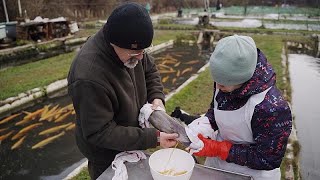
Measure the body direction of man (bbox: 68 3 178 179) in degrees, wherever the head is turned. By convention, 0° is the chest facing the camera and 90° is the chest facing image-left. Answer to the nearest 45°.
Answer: approximately 315°

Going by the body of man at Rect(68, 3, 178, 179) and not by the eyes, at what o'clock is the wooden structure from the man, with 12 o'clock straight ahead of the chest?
The wooden structure is roughly at 7 o'clock from the man.

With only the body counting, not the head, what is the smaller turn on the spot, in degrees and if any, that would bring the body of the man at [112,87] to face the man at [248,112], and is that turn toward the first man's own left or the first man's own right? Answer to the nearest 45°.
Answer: approximately 45° to the first man's own left

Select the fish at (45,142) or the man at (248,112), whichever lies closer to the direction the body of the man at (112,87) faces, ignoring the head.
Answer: the man

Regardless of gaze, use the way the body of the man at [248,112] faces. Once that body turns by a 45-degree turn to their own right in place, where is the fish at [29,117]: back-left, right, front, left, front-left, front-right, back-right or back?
front-right

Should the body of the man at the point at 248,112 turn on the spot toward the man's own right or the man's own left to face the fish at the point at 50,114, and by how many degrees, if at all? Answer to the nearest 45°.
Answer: approximately 90° to the man's own right

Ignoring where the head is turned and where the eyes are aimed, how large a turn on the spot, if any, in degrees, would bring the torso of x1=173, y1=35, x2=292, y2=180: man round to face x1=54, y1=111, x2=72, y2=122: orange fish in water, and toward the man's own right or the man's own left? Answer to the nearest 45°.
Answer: approximately 90° to the man's own right

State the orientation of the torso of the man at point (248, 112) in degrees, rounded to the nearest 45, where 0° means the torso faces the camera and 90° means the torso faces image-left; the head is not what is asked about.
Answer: approximately 45°

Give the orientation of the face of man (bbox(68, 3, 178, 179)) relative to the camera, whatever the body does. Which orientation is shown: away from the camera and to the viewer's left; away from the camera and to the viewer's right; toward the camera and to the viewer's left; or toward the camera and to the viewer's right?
toward the camera and to the viewer's right
